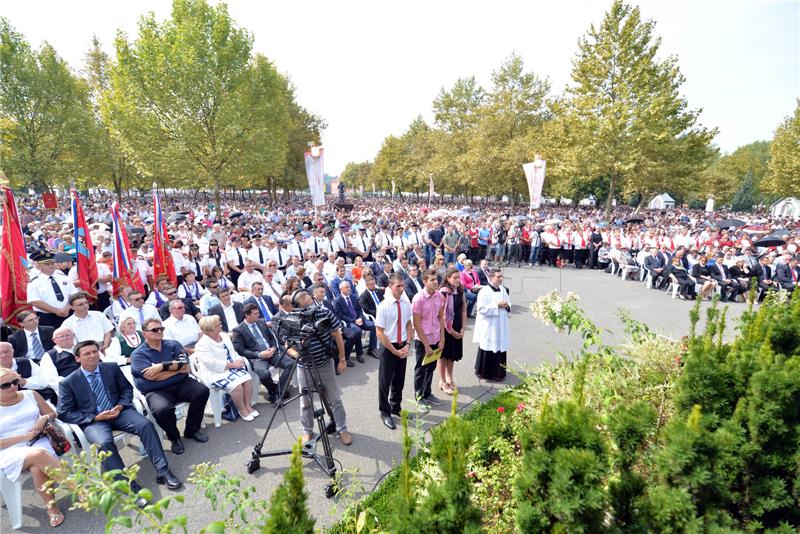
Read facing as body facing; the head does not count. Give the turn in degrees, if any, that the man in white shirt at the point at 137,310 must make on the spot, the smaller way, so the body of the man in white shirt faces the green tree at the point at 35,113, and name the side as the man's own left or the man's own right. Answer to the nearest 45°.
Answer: approximately 135° to the man's own left

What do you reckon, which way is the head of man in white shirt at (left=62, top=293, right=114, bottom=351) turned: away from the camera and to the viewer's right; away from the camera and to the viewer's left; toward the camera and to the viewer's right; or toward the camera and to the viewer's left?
toward the camera and to the viewer's right

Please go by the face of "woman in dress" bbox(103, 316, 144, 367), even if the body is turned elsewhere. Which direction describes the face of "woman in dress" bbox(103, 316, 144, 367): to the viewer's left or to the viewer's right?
to the viewer's right

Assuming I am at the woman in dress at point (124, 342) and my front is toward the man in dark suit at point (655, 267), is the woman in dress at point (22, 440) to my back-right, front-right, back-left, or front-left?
back-right

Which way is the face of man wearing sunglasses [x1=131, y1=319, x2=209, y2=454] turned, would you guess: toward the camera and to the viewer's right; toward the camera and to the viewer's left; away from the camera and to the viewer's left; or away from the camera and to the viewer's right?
toward the camera and to the viewer's right

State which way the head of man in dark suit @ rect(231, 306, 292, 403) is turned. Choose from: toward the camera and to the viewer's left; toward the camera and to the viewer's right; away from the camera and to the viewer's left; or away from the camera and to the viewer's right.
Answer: toward the camera and to the viewer's right

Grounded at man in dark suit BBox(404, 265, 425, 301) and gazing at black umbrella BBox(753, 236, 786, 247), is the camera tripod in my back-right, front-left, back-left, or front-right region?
back-right

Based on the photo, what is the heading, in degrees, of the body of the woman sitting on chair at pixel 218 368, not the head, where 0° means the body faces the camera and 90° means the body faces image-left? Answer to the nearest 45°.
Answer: approximately 315°
